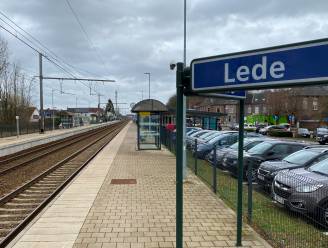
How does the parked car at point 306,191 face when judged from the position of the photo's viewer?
facing the viewer and to the left of the viewer

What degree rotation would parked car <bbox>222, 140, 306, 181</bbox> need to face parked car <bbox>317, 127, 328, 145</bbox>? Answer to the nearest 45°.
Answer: approximately 135° to its right

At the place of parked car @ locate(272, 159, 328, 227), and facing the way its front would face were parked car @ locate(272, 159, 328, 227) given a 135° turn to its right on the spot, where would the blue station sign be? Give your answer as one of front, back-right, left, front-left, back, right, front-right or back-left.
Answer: back

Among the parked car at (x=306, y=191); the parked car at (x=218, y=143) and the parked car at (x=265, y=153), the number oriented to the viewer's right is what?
0

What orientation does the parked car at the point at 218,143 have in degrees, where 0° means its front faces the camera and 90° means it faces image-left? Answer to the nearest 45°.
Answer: approximately 45°

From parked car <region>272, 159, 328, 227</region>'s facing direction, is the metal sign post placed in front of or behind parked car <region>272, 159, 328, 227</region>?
in front

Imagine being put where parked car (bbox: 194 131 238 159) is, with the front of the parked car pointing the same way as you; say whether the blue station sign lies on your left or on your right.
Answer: on your left

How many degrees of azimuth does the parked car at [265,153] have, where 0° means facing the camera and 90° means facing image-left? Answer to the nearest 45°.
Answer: approximately 45°

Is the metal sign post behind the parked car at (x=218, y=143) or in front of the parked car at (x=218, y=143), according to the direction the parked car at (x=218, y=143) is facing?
in front

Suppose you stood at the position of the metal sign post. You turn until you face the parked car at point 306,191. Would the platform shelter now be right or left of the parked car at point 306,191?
left

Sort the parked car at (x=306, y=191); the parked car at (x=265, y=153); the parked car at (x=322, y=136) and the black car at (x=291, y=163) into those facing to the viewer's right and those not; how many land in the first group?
0
